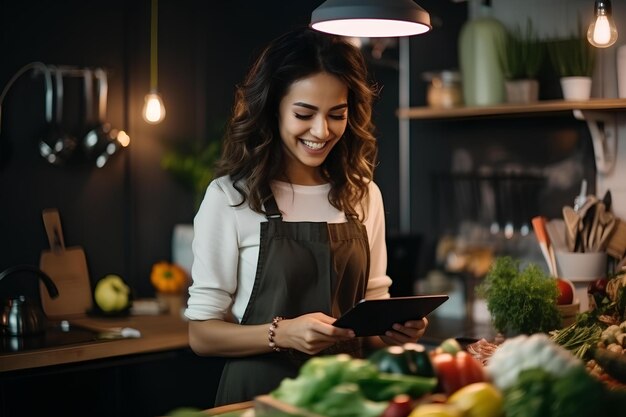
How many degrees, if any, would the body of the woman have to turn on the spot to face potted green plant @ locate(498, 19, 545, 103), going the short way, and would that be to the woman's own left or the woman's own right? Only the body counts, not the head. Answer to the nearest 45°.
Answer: approximately 90° to the woman's own left

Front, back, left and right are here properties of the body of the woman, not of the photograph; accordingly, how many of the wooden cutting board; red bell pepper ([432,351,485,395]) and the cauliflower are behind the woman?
1

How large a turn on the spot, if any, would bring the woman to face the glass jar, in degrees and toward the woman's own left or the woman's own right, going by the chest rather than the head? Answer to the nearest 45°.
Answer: approximately 90° to the woman's own left

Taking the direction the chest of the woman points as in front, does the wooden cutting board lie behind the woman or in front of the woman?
behind

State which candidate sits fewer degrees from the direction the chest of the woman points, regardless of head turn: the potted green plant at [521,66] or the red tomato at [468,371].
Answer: the red tomato

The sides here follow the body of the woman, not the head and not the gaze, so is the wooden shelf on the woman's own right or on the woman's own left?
on the woman's own left

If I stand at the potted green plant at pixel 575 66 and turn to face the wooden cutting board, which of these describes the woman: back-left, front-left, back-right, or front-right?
front-left

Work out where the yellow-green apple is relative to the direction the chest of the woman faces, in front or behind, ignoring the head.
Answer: behind

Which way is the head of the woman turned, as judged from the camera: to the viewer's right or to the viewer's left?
to the viewer's right

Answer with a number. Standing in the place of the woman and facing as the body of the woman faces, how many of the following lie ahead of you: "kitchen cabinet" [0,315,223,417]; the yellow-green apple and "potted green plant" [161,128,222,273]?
0

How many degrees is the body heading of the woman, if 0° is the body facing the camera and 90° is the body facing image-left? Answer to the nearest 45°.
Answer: approximately 315°

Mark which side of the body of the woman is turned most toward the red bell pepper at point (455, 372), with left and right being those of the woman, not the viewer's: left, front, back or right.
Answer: front

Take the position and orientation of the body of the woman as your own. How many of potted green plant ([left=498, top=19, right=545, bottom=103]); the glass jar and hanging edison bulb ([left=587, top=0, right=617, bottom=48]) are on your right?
0

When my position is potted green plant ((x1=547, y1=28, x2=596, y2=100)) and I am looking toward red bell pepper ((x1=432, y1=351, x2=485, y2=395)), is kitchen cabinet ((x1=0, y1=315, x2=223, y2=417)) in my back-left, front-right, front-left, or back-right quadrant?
front-right
